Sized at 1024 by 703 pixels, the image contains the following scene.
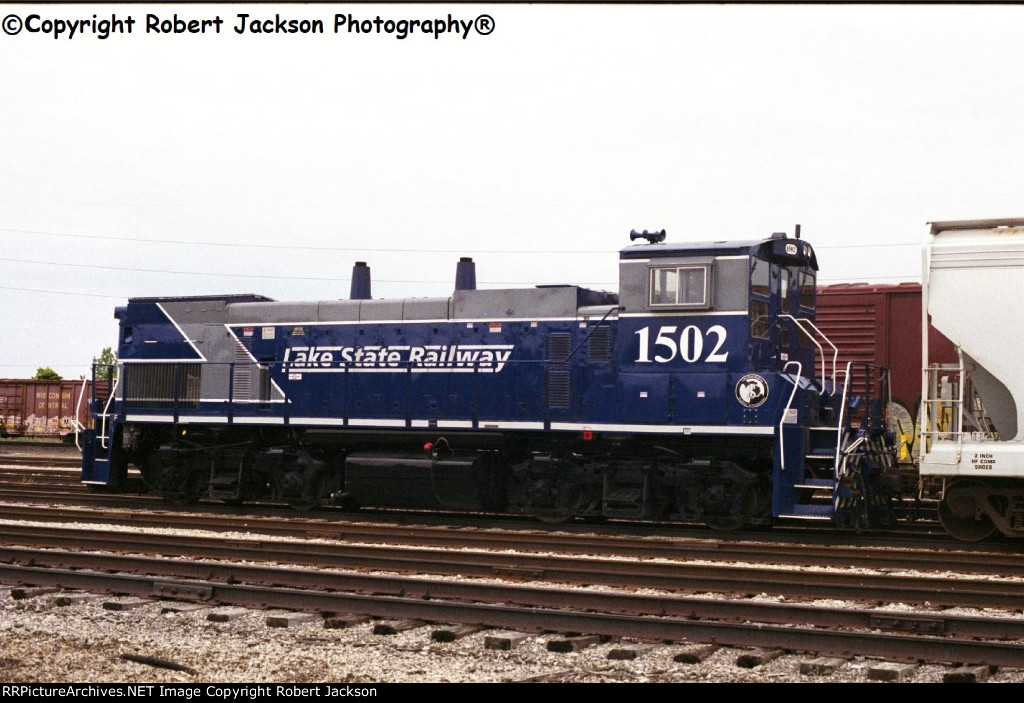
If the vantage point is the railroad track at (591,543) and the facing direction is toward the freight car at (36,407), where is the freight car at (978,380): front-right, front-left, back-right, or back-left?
back-right
